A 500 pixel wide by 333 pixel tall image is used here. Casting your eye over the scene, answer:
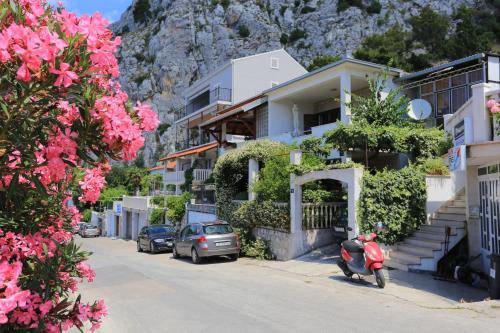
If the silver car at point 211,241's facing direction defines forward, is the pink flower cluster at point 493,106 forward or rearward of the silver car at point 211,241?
rearward

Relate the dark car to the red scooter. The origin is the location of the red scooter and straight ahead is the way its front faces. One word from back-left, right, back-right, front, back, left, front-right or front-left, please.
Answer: back

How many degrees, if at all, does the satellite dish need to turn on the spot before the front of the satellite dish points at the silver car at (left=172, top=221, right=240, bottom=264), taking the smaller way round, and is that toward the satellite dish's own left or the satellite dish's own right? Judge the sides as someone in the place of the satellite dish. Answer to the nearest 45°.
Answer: approximately 45° to the satellite dish's own right

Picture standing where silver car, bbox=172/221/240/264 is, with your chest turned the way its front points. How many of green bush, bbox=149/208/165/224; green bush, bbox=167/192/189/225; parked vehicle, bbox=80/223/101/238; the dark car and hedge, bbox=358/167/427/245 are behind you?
1

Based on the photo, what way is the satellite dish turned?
toward the camera

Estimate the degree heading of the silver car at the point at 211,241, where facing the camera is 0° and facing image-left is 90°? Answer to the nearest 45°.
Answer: approximately 135°

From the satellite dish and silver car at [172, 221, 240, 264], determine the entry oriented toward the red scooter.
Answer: the satellite dish

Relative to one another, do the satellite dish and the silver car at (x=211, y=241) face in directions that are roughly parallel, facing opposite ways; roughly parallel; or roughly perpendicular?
roughly perpendicular

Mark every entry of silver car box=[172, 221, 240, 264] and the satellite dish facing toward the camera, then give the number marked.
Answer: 1

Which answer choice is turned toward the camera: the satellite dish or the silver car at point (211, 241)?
the satellite dish

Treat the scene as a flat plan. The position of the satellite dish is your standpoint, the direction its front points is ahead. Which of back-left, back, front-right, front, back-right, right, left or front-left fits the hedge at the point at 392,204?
front

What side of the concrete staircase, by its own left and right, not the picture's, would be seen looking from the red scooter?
front

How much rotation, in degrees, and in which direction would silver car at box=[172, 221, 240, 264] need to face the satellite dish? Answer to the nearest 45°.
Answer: approximately 135° to its right
